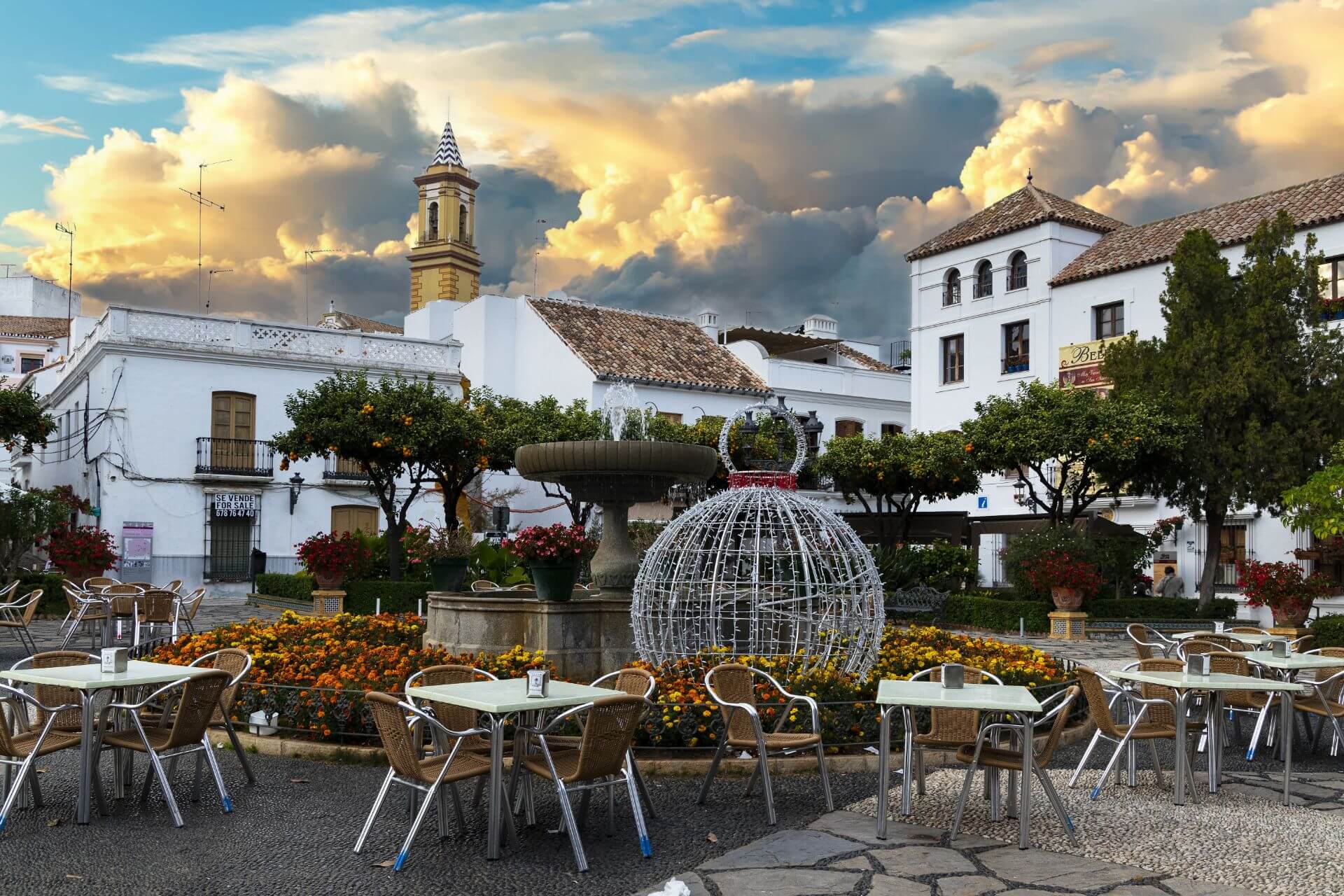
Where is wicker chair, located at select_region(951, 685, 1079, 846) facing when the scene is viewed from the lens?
facing to the left of the viewer

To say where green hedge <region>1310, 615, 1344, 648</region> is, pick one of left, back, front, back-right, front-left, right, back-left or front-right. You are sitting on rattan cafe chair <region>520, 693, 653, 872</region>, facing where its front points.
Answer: right

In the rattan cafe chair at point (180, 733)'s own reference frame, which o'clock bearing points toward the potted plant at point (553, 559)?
The potted plant is roughly at 3 o'clock from the rattan cafe chair.

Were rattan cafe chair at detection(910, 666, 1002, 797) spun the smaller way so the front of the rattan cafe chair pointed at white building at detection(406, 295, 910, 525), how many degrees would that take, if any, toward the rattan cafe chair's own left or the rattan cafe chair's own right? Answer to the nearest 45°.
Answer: approximately 180°

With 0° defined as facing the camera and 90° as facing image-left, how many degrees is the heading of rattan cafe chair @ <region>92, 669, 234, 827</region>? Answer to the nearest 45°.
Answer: approximately 135°

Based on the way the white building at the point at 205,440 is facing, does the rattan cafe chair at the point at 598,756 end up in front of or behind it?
in front

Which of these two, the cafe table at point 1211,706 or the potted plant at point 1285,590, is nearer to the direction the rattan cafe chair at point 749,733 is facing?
the cafe table

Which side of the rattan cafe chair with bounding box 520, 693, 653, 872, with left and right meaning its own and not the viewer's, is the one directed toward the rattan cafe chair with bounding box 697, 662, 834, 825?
right

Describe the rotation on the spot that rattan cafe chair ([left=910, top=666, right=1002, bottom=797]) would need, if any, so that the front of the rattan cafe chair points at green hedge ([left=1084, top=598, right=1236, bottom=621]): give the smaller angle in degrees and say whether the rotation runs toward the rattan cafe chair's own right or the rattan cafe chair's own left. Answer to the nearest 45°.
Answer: approximately 180°

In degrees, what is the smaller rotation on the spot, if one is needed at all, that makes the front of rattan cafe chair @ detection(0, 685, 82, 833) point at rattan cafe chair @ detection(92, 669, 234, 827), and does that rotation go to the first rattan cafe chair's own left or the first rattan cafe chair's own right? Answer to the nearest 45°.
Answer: approximately 45° to the first rattan cafe chair's own right

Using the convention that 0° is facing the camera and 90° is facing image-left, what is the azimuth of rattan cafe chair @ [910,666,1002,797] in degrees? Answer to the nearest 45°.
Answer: approximately 0°

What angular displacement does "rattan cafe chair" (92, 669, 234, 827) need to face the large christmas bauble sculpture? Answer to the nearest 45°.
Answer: approximately 135° to its right

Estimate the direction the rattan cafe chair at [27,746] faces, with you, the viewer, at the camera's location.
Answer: facing away from the viewer and to the right of the viewer
